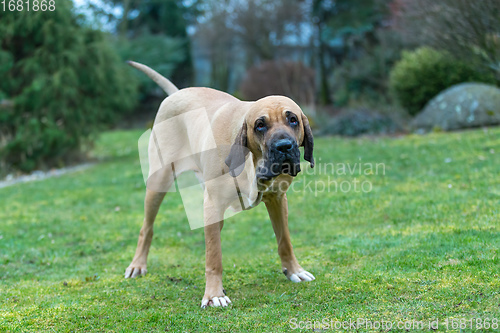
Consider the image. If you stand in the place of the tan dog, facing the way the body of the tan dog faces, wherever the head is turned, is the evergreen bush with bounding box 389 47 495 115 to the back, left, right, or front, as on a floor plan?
left

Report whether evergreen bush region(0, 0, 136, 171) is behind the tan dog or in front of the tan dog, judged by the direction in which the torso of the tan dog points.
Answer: behind

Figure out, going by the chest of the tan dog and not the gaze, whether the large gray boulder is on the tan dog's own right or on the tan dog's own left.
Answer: on the tan dog's own left

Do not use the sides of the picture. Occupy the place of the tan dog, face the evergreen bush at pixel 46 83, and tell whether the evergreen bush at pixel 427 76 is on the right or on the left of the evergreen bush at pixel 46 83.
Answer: right
